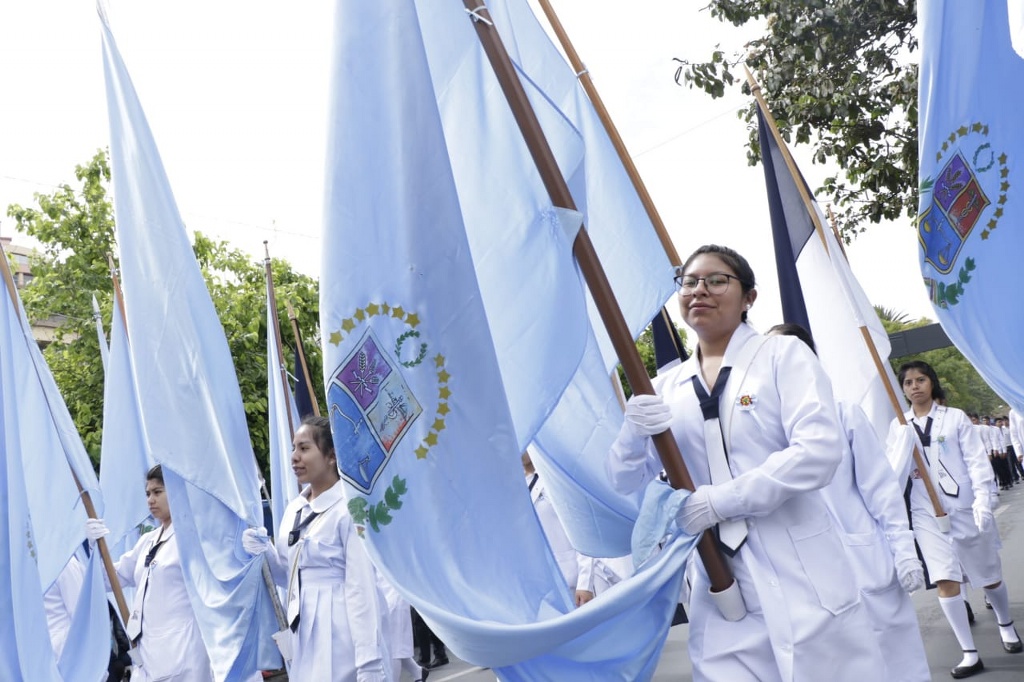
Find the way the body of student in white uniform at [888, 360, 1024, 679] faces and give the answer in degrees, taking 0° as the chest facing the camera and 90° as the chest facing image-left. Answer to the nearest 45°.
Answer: approximately 45°

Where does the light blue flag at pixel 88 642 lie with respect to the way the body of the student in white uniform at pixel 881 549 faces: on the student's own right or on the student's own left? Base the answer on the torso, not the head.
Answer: on the student's own right

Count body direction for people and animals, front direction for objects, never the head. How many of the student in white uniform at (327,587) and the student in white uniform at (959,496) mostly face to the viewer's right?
0

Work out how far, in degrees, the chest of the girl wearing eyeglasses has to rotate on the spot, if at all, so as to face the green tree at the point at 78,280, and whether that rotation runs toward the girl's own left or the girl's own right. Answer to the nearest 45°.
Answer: approximately 90° to the girl's own right

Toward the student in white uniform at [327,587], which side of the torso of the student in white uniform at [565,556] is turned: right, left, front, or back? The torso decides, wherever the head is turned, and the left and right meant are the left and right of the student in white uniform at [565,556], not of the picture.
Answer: front

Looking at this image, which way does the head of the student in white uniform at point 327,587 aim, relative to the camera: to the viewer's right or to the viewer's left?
to the viewer's left

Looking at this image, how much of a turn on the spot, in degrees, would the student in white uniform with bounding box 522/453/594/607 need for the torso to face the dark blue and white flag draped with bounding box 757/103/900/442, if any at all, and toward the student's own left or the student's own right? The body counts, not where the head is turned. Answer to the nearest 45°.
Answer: approximately 135° to the student's own left

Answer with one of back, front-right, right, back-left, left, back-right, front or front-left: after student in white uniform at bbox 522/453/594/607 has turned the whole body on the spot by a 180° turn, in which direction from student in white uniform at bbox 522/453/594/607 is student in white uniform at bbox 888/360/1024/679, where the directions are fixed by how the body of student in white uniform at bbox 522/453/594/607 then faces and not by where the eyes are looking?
front-right

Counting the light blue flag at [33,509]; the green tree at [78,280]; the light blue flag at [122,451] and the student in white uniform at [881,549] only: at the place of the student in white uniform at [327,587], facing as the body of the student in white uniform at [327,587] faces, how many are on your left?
1

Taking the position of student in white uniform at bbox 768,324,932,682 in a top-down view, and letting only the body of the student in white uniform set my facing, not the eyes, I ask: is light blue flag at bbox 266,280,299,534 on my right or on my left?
on my right

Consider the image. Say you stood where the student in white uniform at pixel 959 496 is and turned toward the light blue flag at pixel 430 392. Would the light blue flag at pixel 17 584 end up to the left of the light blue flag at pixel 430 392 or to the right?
right

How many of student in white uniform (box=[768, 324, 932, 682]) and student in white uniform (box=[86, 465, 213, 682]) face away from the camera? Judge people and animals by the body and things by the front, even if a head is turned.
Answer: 0

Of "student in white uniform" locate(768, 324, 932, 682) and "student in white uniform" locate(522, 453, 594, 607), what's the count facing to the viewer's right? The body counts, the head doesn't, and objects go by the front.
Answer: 0
